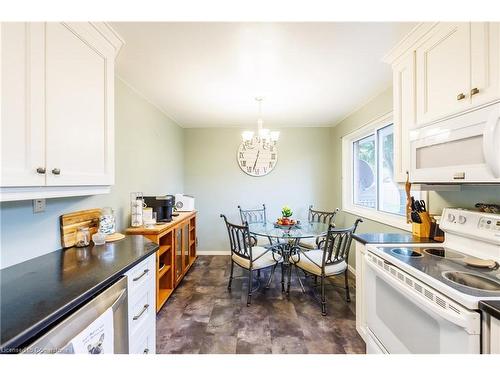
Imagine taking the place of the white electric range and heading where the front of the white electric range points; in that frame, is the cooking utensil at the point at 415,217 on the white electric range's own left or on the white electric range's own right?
on the white electric range's own right

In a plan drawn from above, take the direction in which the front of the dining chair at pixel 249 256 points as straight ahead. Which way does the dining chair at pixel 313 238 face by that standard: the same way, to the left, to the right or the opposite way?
the opposite way

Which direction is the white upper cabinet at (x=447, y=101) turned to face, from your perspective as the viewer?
facing the viewer and to the left of the viewer

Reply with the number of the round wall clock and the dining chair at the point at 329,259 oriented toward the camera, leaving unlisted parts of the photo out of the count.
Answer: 1

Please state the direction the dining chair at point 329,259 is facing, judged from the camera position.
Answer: facing away from the viewer and to the left of the viewer

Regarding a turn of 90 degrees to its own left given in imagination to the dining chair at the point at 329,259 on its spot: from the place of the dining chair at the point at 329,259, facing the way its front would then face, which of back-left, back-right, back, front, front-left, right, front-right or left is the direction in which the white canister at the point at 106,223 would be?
front

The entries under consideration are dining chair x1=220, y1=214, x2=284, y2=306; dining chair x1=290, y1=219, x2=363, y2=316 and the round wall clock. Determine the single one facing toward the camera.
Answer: the round wall clock

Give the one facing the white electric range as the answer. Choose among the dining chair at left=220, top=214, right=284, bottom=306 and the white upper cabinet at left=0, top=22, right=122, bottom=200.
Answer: the white upper cabinet

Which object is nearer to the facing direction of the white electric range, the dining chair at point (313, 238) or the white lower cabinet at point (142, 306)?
the white lower cabinet

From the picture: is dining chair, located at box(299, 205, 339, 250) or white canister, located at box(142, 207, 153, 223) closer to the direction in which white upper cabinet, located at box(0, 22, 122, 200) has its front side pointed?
the dining chair

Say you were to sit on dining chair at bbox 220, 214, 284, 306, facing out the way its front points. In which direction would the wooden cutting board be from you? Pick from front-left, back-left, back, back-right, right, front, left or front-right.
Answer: back

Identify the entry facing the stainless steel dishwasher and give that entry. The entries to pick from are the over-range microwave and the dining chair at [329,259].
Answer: the over-range microwave

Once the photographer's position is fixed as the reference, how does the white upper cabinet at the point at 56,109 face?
facing the viewer and to the right of the viewer

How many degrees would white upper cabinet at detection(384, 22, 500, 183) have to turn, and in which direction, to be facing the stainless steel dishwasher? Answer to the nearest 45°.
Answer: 0° — it already faces it

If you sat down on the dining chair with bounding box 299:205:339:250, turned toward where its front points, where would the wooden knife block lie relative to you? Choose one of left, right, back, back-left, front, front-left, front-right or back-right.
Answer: left
